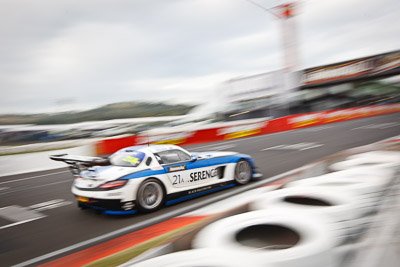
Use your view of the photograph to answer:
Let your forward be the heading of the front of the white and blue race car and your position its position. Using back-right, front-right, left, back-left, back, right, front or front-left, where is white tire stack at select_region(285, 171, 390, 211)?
right

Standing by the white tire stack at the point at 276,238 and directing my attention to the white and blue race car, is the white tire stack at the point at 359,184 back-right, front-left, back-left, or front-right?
front-right

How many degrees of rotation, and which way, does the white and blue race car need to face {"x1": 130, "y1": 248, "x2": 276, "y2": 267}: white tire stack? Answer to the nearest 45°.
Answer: approximately 135° to its right

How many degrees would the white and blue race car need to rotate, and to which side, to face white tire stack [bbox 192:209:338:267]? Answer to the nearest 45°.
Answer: approximately 135° to its right

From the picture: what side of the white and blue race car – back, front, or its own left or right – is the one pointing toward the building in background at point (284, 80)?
front

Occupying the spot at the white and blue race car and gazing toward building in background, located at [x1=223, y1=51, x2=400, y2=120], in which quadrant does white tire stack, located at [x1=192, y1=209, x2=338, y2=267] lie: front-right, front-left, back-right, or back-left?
back-right

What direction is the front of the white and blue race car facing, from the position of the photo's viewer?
facing away from the viewer and to the right of the viewer

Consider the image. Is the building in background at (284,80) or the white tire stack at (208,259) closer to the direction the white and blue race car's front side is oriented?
the building in background

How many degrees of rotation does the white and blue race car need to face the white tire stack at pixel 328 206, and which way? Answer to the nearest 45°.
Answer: approximately 90° to its right

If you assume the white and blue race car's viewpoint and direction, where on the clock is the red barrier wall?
The red barrier wall is roughly at 11 o'clock from the white and blue race car.
